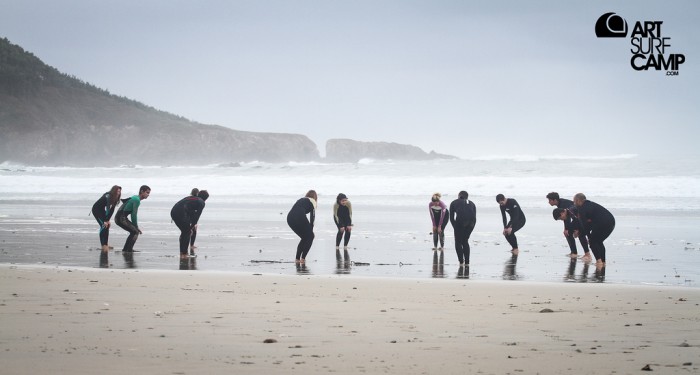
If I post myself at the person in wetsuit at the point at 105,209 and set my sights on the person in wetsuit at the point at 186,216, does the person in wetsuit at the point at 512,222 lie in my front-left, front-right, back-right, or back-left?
front-left

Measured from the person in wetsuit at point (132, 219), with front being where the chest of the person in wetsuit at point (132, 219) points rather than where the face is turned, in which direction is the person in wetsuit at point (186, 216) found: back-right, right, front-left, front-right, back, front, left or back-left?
front-right

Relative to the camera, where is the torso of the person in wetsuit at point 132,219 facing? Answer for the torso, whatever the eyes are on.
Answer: to the viewer's right

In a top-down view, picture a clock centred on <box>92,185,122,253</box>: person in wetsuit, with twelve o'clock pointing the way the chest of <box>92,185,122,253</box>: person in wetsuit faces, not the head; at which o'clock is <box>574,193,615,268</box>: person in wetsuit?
<box>574,193,615,268</box>: person in wetsuit is roughly at 1 o'clock from <box>92,185,122,253</box>: person in wetsuit.

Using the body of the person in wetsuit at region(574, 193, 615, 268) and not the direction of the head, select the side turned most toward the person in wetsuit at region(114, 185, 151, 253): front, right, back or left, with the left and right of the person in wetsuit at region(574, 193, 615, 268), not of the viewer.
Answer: front

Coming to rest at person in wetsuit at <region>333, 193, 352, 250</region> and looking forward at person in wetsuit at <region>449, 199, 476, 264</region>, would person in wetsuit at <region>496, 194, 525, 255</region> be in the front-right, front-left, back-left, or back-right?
front-left

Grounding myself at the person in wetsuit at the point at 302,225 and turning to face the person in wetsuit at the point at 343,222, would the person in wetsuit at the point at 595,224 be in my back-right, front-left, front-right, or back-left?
front-right

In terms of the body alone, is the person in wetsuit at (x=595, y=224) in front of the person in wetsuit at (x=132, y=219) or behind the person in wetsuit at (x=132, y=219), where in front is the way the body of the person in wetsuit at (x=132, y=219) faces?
in front

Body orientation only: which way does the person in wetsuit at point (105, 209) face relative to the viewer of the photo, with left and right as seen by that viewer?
facing to the right of the viewer

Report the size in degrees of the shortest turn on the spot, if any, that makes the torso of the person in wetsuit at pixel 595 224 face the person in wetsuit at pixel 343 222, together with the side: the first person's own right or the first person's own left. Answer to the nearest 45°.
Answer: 0° — they already face them

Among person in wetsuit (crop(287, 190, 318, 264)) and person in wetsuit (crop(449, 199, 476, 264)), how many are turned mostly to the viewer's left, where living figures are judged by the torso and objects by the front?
0

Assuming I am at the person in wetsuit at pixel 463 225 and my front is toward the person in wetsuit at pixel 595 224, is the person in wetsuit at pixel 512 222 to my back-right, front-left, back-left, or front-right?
front-left

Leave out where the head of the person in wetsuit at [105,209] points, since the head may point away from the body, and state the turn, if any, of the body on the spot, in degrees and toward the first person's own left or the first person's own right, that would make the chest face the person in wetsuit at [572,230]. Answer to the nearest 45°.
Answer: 0° — they already face them

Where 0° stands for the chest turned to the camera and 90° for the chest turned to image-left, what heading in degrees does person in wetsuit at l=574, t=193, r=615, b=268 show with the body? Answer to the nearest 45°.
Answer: approximately 90°
